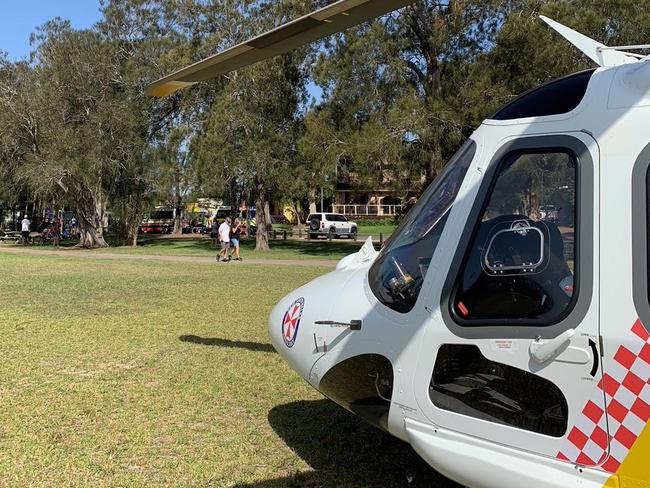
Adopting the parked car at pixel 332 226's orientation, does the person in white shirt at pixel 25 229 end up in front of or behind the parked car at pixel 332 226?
behind

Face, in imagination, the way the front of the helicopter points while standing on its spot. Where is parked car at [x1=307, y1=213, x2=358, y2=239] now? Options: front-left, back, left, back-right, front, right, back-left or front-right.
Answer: right

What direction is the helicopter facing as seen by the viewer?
to the viewer's left

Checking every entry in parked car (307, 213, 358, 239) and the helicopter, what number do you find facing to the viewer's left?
1

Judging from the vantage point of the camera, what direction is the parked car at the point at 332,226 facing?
facing away from the viewer and to the right of the viewer

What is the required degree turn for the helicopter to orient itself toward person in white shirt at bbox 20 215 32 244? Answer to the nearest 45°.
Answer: approximately 45° to its right

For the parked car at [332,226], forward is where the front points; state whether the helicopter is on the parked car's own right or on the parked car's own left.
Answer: on the parked car's own right
